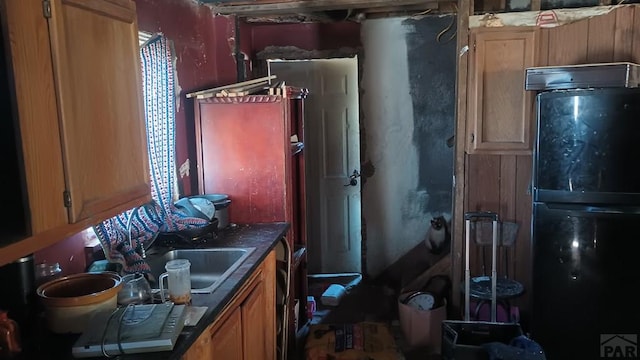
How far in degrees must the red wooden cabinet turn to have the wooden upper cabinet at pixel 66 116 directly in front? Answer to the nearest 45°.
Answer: approximately 90° to its right

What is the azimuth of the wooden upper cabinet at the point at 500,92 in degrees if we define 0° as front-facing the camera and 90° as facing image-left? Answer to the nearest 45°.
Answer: approximately 0°

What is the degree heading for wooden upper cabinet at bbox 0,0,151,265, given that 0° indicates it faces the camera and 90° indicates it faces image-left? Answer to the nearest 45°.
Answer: approximately 315°

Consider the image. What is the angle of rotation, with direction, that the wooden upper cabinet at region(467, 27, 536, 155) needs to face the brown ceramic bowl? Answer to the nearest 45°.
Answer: approximately 45° to its right
